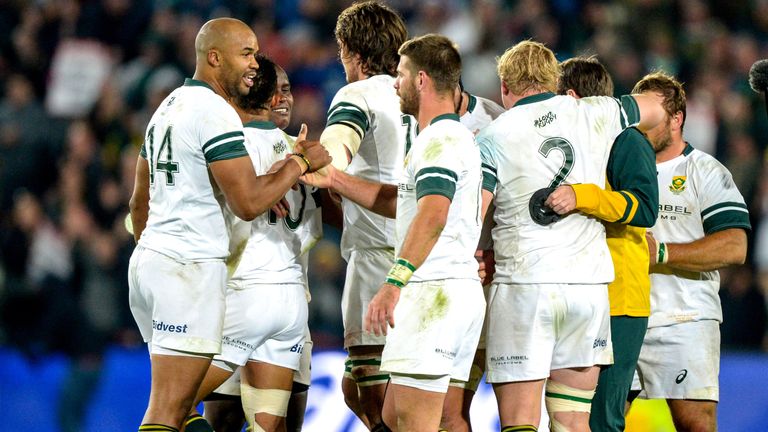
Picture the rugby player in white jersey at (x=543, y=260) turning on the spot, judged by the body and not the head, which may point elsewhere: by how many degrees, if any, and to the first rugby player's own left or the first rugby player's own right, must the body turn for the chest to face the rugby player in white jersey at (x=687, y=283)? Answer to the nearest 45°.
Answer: approximately 45° to the first rugby player's own right

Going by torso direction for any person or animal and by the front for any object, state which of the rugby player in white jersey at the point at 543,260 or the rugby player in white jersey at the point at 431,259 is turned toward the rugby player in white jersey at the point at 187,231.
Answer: the rugby player in white jersey at the point at 431,259

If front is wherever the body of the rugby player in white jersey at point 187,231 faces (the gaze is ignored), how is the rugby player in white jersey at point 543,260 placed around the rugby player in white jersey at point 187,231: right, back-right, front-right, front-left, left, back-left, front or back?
front-right

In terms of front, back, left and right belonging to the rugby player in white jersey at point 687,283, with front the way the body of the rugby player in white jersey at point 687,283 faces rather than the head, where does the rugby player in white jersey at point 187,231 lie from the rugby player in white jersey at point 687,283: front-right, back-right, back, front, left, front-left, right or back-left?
front

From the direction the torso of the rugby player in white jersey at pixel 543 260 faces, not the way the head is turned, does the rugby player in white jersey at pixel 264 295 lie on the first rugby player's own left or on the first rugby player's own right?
on the first rugby player's own left

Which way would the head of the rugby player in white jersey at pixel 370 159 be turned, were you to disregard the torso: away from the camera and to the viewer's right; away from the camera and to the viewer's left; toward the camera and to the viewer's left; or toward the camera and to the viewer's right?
away from the camera and to the viewer's left

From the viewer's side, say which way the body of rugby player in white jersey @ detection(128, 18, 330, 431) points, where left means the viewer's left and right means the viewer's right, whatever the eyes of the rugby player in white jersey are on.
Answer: facing away from the viewer and to the right of the viewer

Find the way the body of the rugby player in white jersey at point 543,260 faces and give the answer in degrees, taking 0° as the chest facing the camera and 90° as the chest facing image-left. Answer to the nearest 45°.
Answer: approximately 180°

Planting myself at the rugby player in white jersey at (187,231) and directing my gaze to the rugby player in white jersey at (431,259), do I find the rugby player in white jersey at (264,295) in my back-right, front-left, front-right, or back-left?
front-left
